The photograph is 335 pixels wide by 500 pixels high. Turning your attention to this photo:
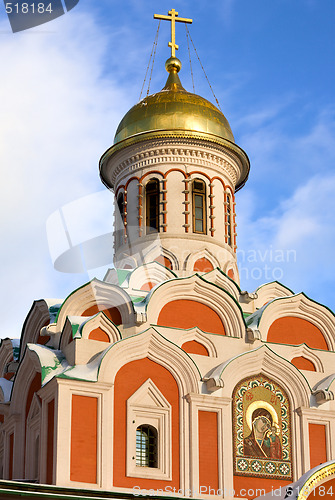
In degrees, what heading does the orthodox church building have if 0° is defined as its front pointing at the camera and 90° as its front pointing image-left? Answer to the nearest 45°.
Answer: approximately 315°
